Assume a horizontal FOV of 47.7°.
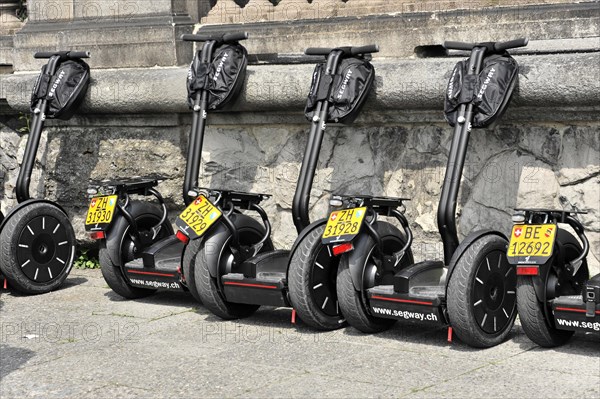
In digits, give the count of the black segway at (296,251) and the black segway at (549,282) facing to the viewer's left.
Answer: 0

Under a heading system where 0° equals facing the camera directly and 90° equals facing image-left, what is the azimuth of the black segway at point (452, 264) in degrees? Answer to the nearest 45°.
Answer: approximately 225°

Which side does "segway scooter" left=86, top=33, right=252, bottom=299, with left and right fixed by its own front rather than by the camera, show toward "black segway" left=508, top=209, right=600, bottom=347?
right

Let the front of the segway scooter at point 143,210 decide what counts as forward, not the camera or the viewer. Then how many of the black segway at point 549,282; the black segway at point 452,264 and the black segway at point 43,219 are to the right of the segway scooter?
2

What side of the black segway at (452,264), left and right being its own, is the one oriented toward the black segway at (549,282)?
right

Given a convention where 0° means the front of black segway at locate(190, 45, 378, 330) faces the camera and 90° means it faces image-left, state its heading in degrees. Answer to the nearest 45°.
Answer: approximately 225°

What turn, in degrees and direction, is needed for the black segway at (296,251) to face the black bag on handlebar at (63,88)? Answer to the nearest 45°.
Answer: approximately 90° to its left

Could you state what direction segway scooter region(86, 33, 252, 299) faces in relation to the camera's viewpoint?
facing away from the viewer and to the right of the viewer

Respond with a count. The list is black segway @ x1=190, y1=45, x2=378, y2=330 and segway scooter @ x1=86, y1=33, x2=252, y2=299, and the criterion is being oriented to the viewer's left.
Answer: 0

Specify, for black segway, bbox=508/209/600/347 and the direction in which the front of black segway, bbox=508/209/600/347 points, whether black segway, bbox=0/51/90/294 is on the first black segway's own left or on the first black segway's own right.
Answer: on the first black segway's own left
